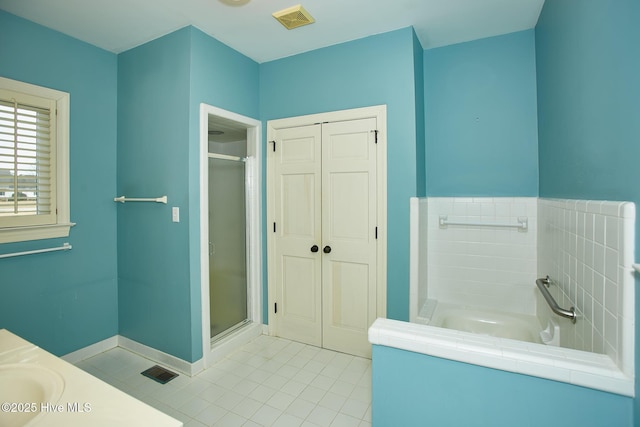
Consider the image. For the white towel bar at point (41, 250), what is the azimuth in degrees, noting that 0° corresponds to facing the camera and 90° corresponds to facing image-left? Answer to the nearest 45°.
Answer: approximately 315°

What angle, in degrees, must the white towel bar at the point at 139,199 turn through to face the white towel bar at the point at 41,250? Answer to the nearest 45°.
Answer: approximately 45° to its right

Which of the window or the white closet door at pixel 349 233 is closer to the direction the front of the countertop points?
the white closet door

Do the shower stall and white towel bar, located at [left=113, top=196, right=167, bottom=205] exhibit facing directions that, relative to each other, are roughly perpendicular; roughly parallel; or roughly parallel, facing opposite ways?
roughly perpendicular

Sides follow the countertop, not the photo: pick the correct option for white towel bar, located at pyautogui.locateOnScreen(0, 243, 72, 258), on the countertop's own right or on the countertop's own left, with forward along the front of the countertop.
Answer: on the countertop's own left

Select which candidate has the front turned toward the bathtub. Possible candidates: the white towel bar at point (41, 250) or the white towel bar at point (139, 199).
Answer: the white towel bar at point (41, 250)

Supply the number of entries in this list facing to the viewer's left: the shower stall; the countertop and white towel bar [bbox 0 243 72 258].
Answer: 0

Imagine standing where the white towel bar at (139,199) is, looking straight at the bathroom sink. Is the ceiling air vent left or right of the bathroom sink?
left

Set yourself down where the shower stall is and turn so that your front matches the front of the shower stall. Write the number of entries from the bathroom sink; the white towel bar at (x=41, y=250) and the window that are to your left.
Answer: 0

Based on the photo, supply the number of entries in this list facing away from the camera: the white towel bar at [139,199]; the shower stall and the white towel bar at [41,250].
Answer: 0

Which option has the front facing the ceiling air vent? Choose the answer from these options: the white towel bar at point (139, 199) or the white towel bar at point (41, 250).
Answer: the white towel bar at point (41, 250)

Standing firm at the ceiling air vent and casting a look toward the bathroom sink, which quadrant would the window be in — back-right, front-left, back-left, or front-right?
front-right

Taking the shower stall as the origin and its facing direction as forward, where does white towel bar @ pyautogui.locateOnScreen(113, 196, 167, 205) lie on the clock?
The white towel bar is roughly at 4 o'clock from the shower stall.

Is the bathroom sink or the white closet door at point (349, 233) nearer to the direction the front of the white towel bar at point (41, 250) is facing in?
the white closet door

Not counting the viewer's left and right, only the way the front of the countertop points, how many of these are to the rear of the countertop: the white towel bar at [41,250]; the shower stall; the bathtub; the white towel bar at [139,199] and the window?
0

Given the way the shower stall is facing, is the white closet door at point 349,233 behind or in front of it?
in front

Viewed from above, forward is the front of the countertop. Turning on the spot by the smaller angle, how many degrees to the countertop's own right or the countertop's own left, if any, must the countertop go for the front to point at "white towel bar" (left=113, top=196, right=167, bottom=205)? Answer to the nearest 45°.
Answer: approximately 45° to the countertop's own left

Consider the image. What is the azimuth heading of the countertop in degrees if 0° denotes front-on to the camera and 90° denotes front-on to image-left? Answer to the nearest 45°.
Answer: approximately 225°

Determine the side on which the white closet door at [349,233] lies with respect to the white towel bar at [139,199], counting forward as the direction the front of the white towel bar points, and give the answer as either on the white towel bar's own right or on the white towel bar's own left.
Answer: on the white towel bar's own left

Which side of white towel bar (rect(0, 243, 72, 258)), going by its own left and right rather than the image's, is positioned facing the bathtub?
front

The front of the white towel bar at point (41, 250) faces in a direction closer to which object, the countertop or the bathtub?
the bathtub

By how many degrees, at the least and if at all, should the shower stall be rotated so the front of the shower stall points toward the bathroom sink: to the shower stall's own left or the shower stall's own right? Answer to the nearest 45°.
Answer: approximately 45° to the shower stall's own right

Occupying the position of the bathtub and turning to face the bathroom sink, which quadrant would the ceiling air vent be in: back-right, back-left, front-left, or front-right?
front-right
